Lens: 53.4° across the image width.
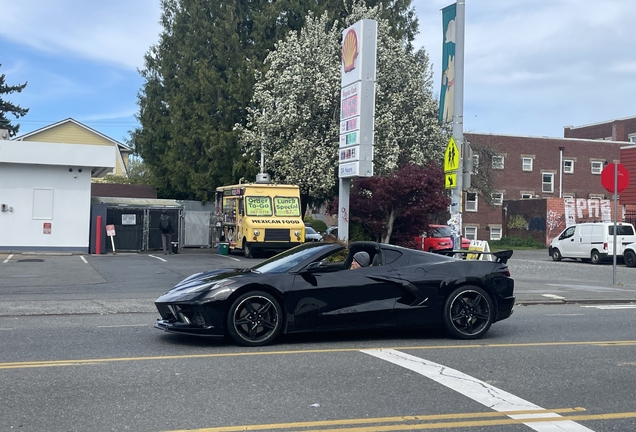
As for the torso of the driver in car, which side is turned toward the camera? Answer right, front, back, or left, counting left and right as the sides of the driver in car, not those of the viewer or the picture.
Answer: left

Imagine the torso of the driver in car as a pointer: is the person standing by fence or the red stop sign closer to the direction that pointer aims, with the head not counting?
the person standing by fence

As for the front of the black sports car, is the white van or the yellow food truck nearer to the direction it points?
the yellow food truck

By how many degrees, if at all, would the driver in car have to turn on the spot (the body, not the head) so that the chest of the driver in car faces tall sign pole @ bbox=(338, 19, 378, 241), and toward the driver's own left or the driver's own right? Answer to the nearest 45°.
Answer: approximately 90° to the driver's own right

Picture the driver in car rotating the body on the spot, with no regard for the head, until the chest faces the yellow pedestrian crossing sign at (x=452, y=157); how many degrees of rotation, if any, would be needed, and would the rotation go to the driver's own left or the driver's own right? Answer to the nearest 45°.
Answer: approximately 90° to the driver's own right

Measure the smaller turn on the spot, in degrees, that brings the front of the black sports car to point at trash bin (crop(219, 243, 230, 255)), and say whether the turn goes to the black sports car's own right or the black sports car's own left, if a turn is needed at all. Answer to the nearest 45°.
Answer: approximately 90° to the black sports car's own right

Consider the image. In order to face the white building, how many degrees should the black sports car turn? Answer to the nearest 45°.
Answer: approximately 45° to its right

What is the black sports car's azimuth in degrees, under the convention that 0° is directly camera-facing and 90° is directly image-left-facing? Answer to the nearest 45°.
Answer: approximately 90°

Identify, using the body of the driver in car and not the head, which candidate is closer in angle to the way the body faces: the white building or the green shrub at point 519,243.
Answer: the white building
